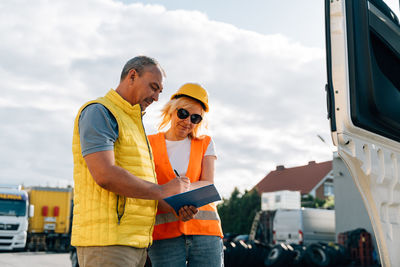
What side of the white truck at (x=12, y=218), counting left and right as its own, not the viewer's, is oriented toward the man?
front

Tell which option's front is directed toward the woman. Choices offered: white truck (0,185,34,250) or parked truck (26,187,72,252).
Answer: the white truck

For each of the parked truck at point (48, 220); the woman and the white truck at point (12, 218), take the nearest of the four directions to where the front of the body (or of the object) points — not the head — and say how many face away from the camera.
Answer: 1

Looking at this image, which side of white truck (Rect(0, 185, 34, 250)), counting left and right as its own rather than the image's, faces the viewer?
front

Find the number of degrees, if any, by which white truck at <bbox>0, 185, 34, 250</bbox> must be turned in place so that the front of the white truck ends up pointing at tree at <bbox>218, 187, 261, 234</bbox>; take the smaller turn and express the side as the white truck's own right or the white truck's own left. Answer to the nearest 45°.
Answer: approximately 135° to the white truck's own left

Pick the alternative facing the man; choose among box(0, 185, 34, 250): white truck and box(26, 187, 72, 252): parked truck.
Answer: the white truck

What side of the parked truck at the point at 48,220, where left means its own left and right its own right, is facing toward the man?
back

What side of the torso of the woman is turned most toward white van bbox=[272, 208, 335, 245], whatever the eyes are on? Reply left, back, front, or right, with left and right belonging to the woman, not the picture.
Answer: back

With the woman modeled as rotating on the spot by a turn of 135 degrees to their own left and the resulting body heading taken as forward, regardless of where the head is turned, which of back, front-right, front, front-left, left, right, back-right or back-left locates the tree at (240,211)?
front-left

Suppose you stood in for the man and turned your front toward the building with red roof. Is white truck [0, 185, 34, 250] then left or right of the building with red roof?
left

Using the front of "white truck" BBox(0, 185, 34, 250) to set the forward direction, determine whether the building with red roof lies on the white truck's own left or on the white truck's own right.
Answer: on the white truck's own left

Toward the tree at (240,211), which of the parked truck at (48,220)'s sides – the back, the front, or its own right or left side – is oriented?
right

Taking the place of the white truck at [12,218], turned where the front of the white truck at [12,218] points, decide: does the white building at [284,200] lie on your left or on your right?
on your left

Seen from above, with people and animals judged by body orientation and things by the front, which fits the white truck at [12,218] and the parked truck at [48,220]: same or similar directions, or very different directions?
very different directions

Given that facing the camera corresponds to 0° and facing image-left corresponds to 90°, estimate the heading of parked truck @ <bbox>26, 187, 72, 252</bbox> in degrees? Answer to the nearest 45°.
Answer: approximately 180°

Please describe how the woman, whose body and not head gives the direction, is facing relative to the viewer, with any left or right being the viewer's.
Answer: facing the viewer
